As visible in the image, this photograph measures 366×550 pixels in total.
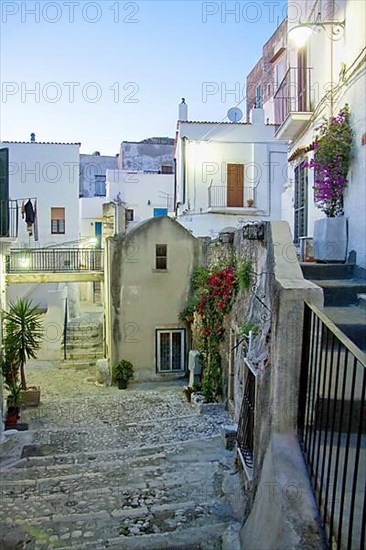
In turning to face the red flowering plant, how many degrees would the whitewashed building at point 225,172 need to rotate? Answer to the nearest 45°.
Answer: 0° — it already faces it

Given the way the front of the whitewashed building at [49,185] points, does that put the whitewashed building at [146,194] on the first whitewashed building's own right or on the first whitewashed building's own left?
on the first whitewashed building's own left

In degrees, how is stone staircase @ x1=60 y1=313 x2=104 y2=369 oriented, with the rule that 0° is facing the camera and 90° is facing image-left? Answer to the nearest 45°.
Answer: approximately 0°

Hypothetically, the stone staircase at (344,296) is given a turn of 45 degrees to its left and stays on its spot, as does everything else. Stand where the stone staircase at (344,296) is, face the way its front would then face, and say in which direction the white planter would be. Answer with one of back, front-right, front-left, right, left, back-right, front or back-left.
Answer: back-left

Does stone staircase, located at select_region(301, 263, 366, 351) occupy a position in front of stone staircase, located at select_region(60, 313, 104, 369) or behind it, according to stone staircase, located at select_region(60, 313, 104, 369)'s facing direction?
in front
